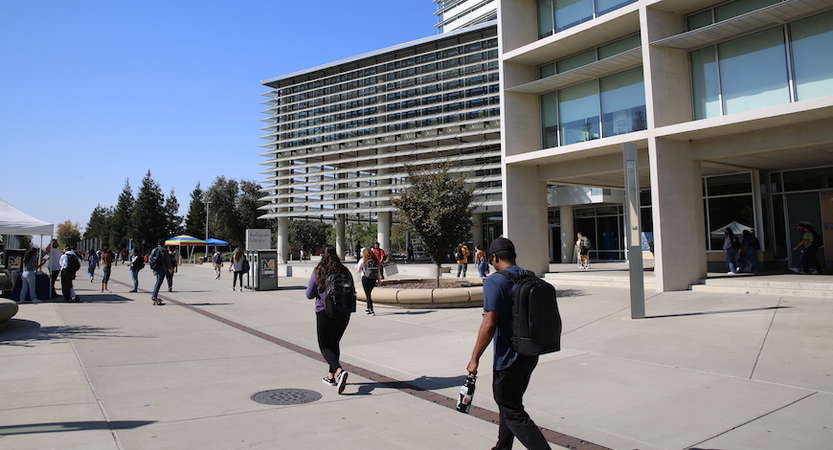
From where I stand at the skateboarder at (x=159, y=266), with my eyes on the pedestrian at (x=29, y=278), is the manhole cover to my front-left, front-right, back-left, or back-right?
back-left

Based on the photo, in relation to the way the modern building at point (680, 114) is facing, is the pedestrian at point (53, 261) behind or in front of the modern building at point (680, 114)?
in front

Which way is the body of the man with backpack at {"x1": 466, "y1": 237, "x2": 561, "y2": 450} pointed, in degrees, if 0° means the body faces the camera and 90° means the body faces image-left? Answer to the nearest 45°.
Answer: approximately 135°

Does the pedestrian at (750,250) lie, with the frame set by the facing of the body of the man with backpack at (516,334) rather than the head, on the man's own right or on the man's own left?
on the man's own right

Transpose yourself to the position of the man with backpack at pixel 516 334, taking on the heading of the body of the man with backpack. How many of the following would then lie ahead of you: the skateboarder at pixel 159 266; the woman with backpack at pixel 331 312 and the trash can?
3

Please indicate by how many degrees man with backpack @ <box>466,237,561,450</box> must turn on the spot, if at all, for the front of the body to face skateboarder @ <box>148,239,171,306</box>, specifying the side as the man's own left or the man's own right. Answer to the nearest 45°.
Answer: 0° — they already face them

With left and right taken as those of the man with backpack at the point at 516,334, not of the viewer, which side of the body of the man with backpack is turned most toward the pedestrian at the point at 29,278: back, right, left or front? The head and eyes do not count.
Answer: front

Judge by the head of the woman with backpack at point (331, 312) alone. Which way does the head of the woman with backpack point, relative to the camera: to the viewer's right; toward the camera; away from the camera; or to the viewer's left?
away from the camera
